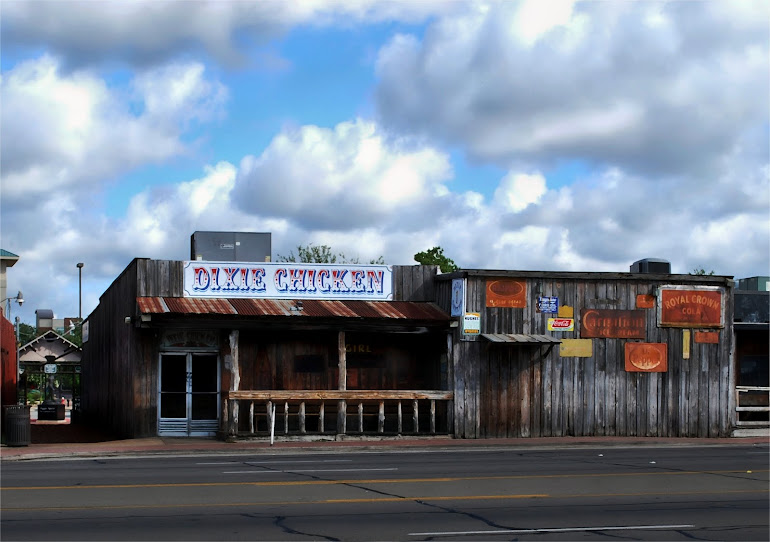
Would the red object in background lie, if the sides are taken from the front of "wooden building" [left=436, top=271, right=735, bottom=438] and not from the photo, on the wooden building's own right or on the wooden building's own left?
on the wooden building's own right

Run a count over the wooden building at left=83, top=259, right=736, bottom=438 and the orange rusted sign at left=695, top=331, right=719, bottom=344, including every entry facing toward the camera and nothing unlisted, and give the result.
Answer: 2

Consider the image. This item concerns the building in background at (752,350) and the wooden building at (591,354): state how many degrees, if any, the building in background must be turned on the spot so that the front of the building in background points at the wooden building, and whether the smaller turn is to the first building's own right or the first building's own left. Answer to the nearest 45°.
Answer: approximately 45° to the first building's own right

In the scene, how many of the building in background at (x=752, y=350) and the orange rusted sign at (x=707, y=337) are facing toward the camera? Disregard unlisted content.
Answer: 2

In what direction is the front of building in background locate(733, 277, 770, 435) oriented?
toward the camera

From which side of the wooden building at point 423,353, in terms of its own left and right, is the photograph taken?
front

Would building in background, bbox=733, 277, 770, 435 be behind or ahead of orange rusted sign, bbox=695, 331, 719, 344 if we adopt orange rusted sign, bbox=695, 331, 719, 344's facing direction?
behind

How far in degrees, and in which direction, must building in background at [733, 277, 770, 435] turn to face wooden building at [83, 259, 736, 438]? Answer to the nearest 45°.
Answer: approximately 45° to its right

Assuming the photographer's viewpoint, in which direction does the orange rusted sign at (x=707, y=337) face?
facing the viewer

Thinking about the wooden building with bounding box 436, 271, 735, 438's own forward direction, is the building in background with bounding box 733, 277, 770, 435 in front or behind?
behind
